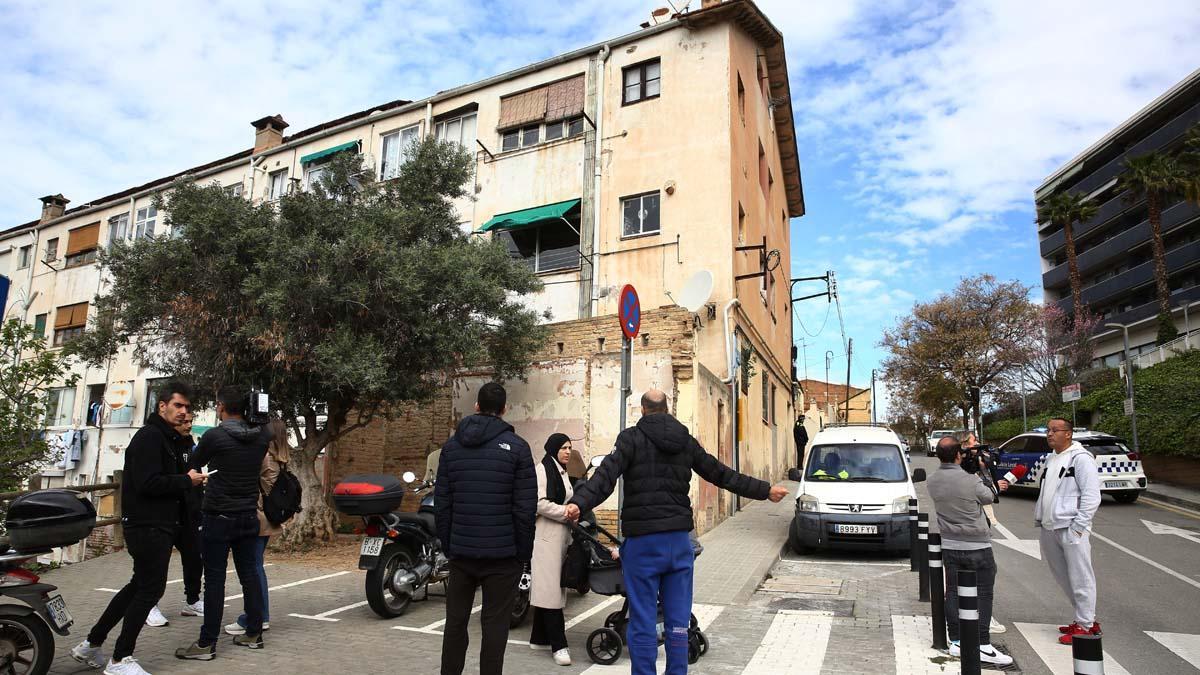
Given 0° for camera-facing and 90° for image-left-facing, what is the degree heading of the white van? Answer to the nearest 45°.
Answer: approximately 0°

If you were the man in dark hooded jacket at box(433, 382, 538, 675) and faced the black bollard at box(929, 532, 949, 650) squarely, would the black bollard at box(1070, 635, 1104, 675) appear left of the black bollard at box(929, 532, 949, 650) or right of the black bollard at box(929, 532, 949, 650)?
right

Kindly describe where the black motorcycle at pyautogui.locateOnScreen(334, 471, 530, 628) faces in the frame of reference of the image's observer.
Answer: facing away from the viewer and to the right of the viewer

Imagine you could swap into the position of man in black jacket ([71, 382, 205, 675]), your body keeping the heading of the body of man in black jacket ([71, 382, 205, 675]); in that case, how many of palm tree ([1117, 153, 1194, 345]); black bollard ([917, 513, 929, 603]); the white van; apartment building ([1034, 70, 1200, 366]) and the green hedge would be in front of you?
5

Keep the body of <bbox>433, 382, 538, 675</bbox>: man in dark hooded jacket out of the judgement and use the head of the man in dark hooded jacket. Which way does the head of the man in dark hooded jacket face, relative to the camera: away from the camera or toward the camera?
away from the camera

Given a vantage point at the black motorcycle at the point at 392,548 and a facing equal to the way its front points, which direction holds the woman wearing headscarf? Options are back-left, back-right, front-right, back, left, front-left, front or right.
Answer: right

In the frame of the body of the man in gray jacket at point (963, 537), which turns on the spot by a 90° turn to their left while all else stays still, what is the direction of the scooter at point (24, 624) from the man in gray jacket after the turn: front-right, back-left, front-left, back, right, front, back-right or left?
left

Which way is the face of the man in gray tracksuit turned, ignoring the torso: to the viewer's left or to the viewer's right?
to the viewer's left

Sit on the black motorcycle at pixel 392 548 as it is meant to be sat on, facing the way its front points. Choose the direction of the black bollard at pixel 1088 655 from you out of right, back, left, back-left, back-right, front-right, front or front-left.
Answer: right

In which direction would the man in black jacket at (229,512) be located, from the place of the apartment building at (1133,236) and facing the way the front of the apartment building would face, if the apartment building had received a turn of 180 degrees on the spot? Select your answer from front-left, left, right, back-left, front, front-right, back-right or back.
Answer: back-right

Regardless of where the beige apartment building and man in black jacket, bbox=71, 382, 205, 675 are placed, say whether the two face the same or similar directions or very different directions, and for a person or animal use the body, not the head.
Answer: very different directions

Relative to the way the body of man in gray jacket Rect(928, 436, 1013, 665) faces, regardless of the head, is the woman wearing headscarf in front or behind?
behind

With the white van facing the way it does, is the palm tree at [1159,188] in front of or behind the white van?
behind

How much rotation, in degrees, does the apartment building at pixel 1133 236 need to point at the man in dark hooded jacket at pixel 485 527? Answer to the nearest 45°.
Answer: approximately 45° to its left

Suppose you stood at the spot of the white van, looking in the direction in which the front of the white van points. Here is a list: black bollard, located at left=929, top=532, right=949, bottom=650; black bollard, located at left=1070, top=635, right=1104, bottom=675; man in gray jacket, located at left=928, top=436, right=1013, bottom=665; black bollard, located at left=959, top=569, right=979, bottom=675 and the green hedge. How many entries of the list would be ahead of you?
4

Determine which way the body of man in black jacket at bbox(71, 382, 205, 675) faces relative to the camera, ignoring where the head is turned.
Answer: to the viewer's right
